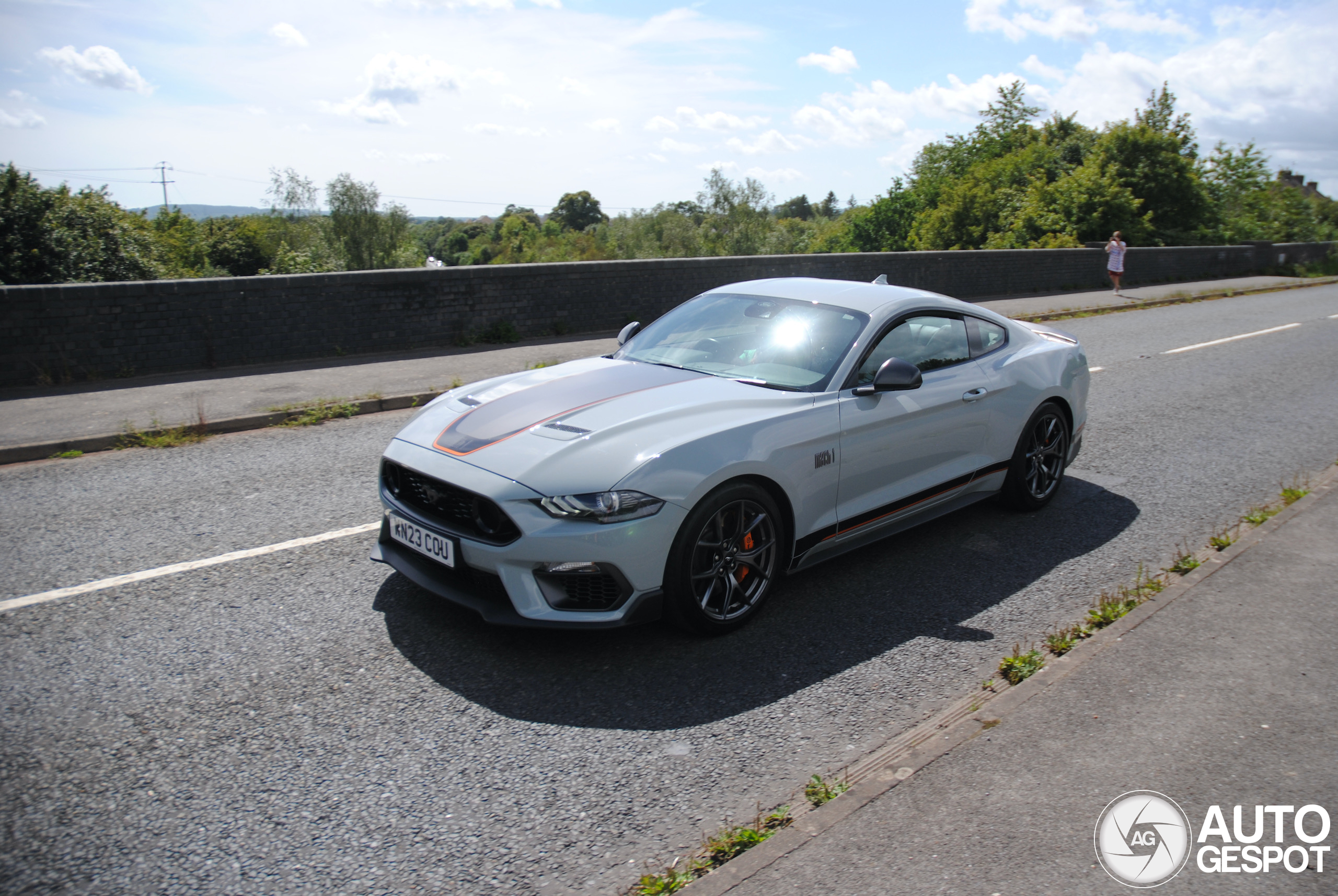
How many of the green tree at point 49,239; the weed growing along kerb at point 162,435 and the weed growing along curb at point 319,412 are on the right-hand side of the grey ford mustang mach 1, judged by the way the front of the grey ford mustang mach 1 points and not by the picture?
3

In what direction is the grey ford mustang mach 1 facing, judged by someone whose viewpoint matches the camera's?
facing the viewer and to the left of the viewer

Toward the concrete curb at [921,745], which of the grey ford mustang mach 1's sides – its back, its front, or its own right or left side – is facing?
left

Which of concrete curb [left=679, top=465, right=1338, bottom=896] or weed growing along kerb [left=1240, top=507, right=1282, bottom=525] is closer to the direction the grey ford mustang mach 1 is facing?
the concrete curb

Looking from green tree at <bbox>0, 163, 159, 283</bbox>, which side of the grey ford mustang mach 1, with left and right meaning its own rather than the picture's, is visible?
right

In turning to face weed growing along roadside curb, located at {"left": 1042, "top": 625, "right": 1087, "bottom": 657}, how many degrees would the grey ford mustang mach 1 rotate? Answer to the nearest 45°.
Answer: approximately 135° to its left

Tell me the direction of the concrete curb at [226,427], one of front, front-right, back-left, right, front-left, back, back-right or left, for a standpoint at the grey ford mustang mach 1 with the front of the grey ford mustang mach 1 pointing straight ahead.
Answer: right

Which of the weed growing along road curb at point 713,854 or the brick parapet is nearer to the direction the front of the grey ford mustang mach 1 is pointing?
the weed growing along road curb

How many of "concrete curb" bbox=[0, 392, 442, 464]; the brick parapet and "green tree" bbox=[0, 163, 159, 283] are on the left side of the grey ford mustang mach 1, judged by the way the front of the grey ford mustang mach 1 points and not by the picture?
0

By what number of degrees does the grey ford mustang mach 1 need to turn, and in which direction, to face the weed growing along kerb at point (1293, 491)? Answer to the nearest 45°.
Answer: approximately 180°

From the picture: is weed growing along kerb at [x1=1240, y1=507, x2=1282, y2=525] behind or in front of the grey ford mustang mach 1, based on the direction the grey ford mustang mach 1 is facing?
behind

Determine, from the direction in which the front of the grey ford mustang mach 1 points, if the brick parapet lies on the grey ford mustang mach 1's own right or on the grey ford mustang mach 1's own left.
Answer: on the grey ford mustang mach 1's own right

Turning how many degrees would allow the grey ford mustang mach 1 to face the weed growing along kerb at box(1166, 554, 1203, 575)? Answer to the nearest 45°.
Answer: approximately 135° to its left

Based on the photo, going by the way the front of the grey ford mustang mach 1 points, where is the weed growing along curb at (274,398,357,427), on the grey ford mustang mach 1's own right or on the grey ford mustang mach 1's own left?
on the grey ford mustang mach 1's own right

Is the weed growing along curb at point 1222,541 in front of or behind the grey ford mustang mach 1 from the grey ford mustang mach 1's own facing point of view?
behind

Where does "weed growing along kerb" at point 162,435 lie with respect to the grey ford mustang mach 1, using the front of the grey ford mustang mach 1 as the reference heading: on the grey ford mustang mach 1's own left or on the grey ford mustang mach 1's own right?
on the grey ford mustang mach 1's own right
